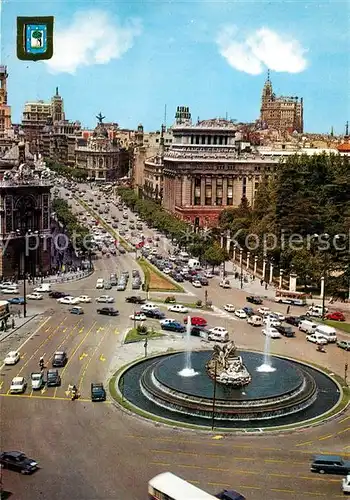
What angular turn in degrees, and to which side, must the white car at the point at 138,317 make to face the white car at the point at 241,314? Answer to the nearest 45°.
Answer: approximately 180°

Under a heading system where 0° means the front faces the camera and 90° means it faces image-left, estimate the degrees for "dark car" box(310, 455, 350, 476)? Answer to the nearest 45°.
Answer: approximately 270°

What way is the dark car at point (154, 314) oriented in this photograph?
to the viewer's left

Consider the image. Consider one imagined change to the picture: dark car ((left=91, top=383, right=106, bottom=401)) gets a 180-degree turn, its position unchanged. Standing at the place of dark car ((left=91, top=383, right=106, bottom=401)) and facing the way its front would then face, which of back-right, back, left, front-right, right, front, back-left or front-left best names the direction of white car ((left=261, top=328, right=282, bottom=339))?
front-right

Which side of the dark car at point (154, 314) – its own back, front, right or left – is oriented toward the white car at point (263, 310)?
back

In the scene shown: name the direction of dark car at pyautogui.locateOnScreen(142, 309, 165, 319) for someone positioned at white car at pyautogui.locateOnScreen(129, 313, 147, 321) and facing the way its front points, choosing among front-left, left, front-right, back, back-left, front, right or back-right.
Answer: back-right

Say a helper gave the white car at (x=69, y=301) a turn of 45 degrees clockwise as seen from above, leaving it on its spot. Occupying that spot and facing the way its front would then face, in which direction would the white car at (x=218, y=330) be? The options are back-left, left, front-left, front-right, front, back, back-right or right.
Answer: back

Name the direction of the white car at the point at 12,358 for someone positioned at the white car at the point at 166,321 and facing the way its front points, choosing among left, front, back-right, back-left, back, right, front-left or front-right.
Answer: front-left

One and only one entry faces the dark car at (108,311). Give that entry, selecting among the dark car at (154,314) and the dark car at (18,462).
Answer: the dark car at (154,314)

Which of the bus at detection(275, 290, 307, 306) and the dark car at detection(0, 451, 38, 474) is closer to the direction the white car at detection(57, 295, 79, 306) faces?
the dark car

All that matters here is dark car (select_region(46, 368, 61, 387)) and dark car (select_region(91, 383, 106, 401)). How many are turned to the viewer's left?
0
